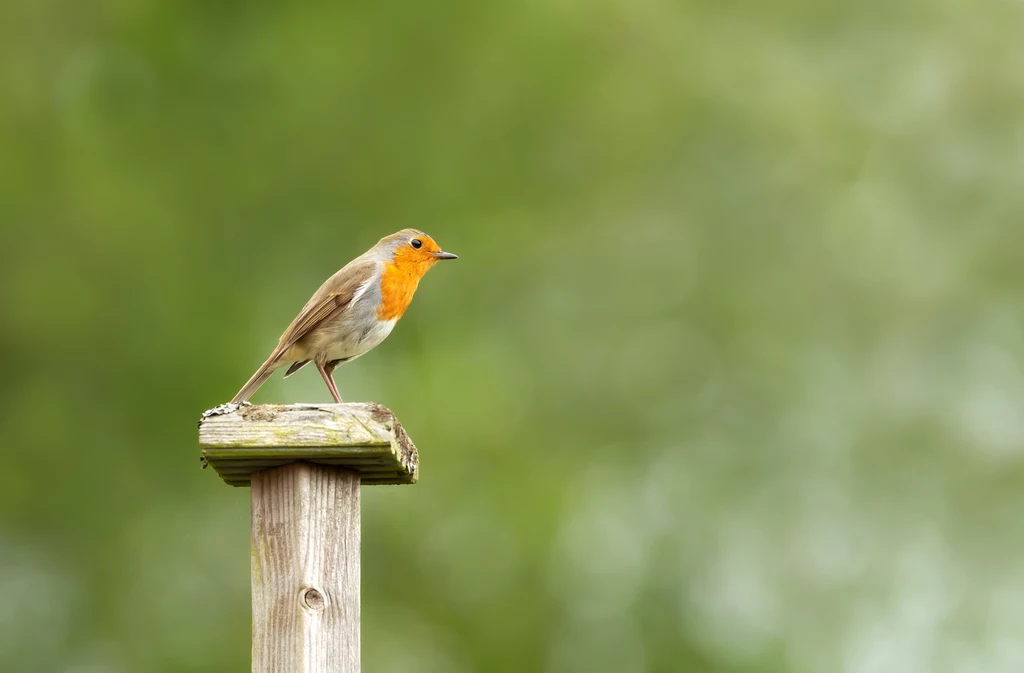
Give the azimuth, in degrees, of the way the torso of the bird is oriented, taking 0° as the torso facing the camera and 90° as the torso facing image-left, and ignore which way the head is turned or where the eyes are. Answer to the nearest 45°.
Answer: approximately 270°
